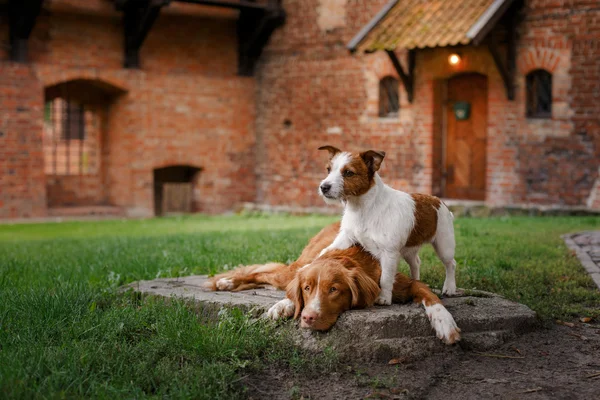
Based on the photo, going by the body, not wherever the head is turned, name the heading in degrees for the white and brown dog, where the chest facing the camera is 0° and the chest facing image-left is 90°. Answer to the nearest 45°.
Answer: approximately 45°

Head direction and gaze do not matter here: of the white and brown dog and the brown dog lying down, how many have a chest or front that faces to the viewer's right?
0

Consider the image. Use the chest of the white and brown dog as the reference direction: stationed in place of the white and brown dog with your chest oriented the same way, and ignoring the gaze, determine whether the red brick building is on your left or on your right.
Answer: on your right

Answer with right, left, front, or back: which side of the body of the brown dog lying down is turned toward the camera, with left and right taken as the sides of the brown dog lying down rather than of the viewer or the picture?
front

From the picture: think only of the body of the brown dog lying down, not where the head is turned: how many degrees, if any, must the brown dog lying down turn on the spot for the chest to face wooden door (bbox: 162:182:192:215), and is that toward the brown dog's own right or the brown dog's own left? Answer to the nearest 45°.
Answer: approximately 180°

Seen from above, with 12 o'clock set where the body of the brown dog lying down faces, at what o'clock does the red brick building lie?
The red brick building is roughly at 6 o'clock from the brown dog lying down.

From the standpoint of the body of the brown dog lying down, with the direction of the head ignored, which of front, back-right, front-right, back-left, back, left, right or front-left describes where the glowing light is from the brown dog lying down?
back
